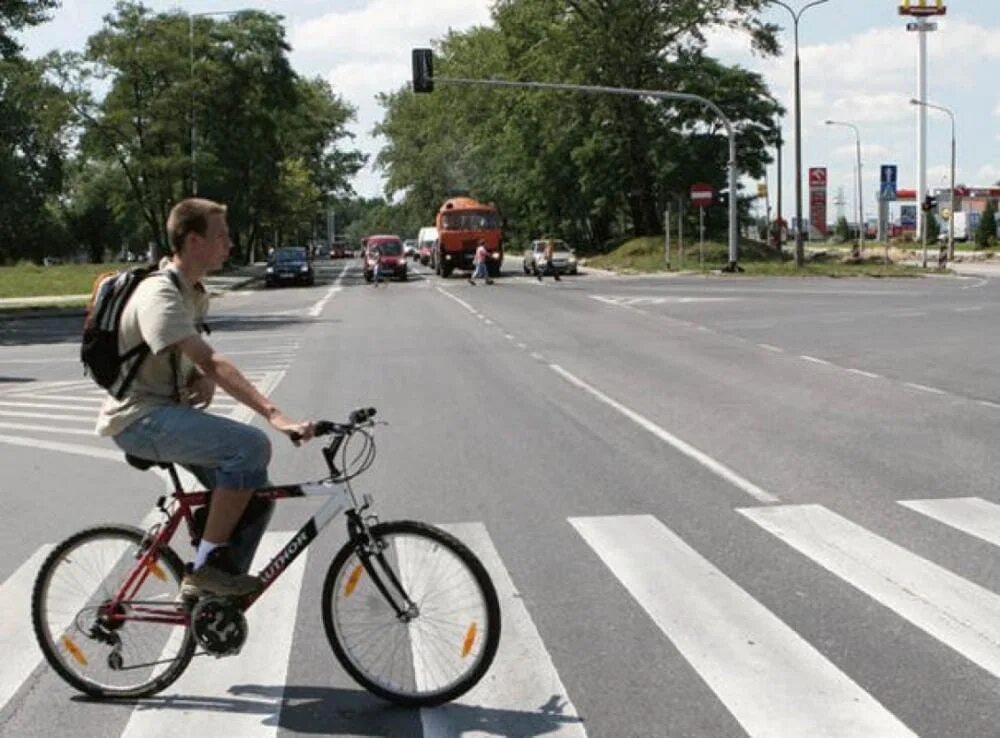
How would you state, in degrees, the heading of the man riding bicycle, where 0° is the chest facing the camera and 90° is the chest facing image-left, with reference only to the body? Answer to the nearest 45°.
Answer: approximately 270°

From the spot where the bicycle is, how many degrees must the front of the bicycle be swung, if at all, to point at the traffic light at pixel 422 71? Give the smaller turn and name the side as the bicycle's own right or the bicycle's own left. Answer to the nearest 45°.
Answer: approximately 90° to the bicycle's own left

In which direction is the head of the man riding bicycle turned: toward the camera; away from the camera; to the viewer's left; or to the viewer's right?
to the viewer's right

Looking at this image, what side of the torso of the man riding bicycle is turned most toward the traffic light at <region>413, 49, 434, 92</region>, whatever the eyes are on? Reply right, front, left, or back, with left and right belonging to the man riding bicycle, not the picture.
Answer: left

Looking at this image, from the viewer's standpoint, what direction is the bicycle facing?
to the viewer's right
